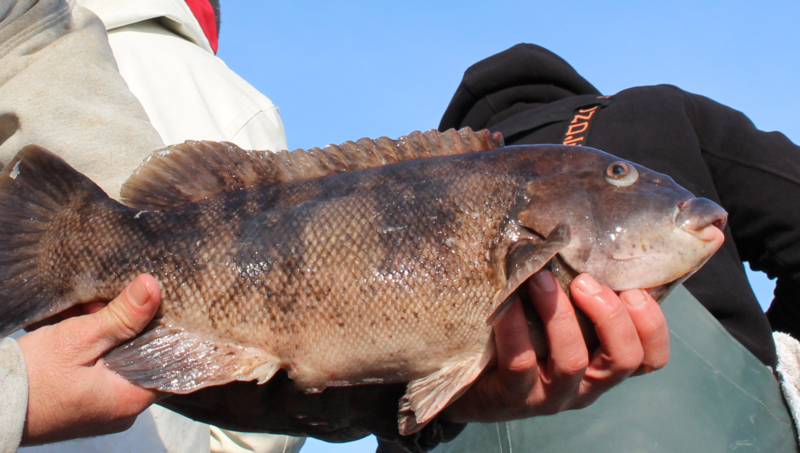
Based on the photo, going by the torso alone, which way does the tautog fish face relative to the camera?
to the viewer's right
